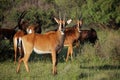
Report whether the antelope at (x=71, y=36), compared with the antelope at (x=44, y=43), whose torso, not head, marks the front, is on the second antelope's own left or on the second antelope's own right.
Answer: on the second antelope's own left

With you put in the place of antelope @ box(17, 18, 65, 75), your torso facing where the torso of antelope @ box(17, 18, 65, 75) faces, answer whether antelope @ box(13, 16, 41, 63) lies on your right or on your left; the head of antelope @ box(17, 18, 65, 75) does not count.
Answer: on your left

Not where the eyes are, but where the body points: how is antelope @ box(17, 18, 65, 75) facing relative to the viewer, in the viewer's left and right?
facing to the right of the viewer

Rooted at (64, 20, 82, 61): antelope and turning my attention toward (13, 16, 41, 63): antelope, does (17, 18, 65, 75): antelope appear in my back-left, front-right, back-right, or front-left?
front-left

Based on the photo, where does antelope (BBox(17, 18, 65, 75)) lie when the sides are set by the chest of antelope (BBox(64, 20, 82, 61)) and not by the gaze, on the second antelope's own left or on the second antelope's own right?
on the second antelope's own right
